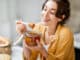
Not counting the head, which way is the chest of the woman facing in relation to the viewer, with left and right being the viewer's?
facing the viewer and to the left of the viewer

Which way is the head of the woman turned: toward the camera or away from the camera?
toward the camera
